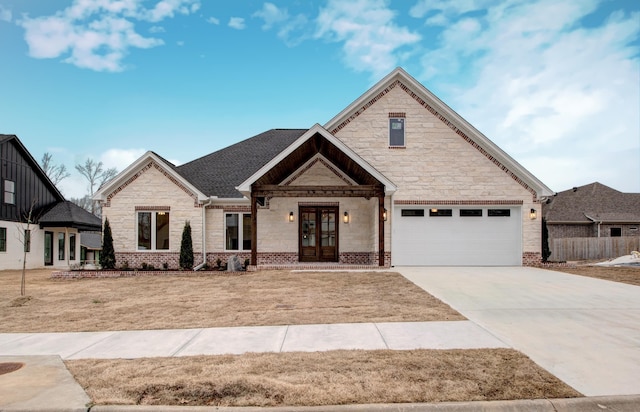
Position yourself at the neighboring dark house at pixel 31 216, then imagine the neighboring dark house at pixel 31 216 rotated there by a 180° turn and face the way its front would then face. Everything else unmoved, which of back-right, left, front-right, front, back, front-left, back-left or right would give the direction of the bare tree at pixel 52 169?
front

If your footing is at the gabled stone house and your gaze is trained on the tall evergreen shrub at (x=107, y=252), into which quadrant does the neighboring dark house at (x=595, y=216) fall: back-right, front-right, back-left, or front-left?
back-right

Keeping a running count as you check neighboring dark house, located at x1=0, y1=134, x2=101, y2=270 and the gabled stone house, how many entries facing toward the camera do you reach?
2

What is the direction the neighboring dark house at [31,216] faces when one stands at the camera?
facing the viewer

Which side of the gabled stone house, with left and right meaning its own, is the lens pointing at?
front

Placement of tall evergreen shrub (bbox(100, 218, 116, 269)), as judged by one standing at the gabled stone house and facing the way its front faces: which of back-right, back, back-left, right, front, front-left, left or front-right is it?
right

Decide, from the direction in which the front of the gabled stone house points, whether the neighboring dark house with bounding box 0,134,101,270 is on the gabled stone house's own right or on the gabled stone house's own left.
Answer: on the gabled stone house's own right

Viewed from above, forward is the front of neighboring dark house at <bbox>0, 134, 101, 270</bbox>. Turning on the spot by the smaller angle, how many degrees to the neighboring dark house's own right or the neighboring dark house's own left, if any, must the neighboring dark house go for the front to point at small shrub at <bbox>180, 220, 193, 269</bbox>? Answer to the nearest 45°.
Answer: approximately 45° to the neighboring dark house's own left

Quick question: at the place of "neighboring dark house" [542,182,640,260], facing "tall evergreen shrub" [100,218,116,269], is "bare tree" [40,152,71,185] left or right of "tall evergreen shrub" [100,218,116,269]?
right

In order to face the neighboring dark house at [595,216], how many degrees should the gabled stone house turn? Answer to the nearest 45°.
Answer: approximately 135° to its left
